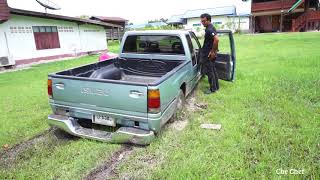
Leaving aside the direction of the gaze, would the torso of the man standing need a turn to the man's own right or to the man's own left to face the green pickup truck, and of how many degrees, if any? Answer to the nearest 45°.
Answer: approximately 45° to the man's own left

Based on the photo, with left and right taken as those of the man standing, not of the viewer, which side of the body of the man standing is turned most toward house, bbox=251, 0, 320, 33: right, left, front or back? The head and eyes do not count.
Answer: right

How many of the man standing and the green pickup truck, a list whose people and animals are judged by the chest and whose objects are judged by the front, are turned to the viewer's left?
1

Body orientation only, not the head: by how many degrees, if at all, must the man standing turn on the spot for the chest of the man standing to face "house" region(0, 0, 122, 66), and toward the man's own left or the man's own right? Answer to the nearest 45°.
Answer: approximately 45° to the man's own right

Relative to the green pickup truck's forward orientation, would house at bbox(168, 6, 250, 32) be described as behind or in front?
in front

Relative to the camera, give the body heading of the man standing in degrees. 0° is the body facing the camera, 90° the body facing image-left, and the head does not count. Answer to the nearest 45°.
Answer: approximately 90°

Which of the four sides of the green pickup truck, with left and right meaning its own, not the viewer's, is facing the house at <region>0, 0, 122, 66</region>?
left

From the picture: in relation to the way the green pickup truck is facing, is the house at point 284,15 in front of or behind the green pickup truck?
in front

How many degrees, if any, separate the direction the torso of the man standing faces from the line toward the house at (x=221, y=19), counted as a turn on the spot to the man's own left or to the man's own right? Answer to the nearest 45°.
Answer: approximately 90° to the man's own right

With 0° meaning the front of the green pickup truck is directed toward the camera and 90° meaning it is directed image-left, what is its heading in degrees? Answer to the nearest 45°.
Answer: approximately 225°
